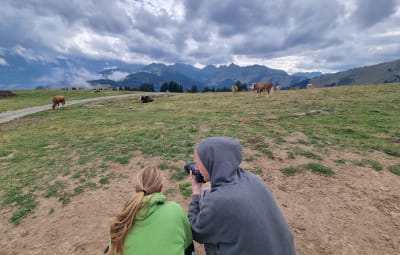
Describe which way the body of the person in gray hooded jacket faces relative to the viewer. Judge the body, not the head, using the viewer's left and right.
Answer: facing away from the viewer and to the left of the viewer

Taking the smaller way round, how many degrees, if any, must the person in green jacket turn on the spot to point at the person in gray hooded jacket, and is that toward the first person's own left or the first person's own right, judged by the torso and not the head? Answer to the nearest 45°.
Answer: approximately 90° to the first person's own right

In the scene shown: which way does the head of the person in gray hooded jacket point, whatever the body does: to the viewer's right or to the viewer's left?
to the viewer's left

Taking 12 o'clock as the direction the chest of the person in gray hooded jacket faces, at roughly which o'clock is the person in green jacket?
The person in green jacket is roughly at 10 o'clock from the person in gray hooded jacket.

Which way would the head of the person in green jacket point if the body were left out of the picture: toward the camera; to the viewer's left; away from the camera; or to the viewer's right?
away from the camera

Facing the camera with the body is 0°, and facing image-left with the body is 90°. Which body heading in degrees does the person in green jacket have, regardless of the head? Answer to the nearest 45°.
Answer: approximately 180°
